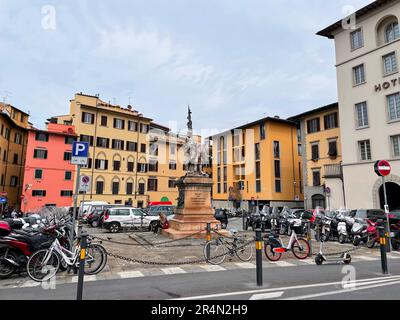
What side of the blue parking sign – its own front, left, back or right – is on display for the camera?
front

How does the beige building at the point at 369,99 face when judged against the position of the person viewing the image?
facing the viewer and to the left of the viewer

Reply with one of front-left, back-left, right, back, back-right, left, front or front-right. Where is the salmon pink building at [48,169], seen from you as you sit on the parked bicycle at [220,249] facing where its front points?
right

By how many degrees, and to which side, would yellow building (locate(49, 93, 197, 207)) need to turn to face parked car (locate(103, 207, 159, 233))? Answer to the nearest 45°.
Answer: approximately 45° to its right

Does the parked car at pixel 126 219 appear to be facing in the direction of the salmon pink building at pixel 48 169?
no

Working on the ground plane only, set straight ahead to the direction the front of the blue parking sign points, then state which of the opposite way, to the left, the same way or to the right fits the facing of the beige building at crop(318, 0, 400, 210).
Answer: to the right

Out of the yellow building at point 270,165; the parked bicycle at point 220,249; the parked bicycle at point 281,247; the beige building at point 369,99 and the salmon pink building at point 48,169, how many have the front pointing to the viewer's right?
1

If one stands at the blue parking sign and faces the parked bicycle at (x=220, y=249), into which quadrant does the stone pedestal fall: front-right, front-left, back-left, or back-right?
front-left

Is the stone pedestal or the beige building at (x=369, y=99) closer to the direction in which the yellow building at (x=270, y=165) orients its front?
the stone pedestal

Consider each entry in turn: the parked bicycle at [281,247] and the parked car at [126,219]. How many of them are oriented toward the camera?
0

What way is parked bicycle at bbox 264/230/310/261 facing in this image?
to the viewer's right

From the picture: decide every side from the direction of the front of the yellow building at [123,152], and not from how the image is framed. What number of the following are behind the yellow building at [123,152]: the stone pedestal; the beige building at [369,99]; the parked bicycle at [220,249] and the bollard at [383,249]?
0

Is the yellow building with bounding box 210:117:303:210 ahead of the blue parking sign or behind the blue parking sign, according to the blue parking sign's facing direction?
behind

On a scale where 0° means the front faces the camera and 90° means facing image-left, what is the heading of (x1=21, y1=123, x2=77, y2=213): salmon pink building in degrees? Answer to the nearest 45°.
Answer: approximately 0°
